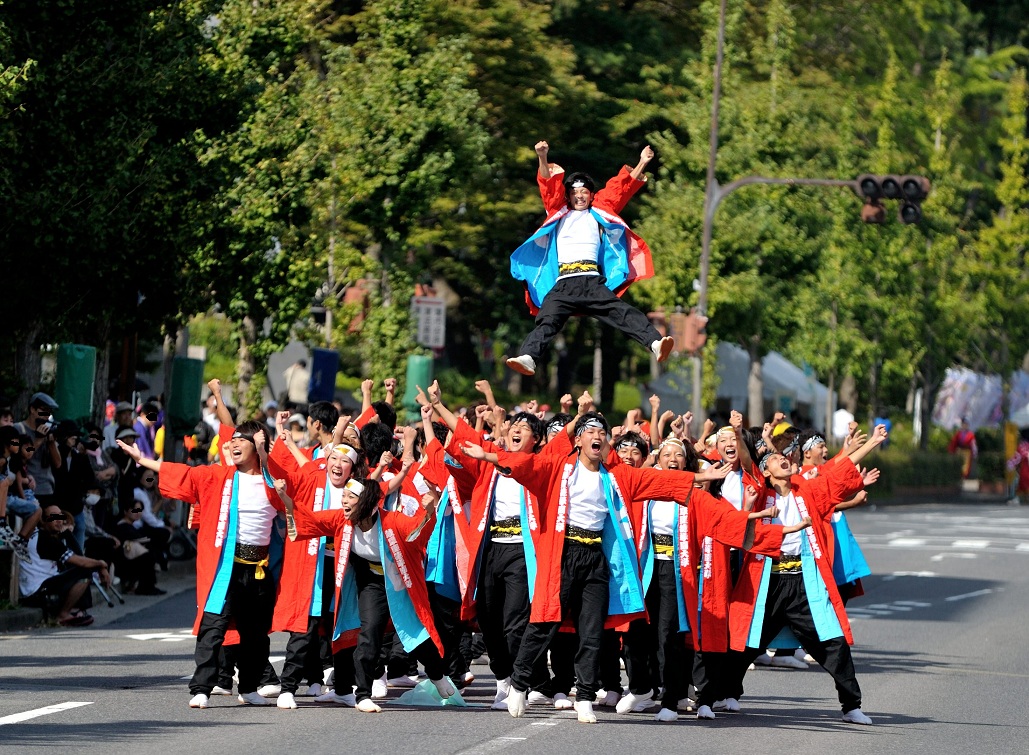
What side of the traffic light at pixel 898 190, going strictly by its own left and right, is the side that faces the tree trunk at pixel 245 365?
right

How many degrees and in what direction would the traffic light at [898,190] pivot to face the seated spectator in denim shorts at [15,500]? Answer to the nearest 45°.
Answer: approximately 45° to its right

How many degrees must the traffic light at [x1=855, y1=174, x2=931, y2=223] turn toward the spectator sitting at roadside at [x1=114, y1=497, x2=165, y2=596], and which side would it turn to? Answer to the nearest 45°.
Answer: approximately 45° to its right

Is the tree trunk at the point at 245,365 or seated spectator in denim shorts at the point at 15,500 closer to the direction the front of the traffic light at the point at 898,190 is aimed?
the seated spectator in denim shorts

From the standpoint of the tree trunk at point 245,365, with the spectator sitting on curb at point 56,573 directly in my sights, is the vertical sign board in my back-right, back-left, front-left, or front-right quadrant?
back-left

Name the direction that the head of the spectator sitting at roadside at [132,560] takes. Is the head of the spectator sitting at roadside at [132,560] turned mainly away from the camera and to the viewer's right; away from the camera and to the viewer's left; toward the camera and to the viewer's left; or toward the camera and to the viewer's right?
toward the camera and to the viewer's right

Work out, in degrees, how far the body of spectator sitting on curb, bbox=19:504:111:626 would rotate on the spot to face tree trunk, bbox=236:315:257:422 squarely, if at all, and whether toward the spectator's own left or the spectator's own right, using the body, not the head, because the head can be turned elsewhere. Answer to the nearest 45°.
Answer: approximately 90° to the spectator's own left

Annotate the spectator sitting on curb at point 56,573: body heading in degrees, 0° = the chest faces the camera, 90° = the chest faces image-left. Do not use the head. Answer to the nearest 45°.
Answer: approximately 270°

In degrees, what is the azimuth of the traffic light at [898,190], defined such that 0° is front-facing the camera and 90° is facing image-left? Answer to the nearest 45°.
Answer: approximately 0°
